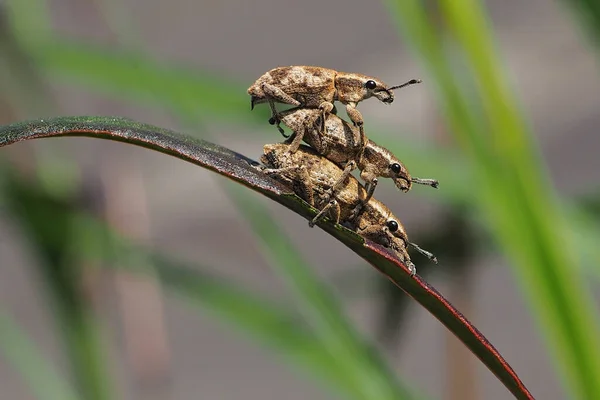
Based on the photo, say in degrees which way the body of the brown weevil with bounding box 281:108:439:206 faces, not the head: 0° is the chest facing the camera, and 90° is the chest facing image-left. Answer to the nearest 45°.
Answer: approximately 270°

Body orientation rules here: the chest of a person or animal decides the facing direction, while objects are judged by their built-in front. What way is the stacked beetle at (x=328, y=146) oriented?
to the viewer's right

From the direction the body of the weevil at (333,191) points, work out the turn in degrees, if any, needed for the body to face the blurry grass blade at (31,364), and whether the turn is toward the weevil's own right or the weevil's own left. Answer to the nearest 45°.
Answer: approximately 135° to the weevil's own left

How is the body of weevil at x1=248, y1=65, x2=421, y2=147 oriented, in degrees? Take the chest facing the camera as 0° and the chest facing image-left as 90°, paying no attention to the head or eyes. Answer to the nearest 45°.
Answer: approximately 270°

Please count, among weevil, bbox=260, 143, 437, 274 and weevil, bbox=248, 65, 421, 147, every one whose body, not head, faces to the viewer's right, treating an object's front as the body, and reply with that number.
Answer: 2

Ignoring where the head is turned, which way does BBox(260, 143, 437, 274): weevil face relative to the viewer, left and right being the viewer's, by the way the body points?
facing to the right of the viewer
